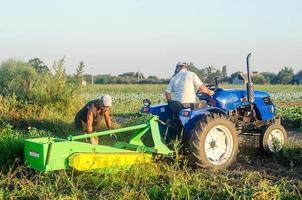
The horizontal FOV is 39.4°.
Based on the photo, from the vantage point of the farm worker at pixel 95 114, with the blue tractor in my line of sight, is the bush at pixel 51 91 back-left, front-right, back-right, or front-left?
back-left

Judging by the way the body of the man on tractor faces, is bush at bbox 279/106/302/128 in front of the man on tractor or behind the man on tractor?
in front

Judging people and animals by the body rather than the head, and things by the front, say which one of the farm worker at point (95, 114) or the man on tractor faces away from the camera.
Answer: the man on tractor

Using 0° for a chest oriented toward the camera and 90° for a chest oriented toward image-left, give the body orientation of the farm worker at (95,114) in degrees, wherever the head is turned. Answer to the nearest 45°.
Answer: approximately 315°

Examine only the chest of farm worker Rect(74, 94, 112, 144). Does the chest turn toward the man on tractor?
yes

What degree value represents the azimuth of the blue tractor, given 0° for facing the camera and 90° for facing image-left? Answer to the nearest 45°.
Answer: approximately 225°

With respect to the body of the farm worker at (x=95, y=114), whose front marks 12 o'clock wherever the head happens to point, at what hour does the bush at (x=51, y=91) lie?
The bush is roughly at 7 o'clock from the farm worker.

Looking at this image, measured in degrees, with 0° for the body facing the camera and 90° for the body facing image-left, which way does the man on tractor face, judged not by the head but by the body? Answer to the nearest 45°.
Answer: approximately 180°
